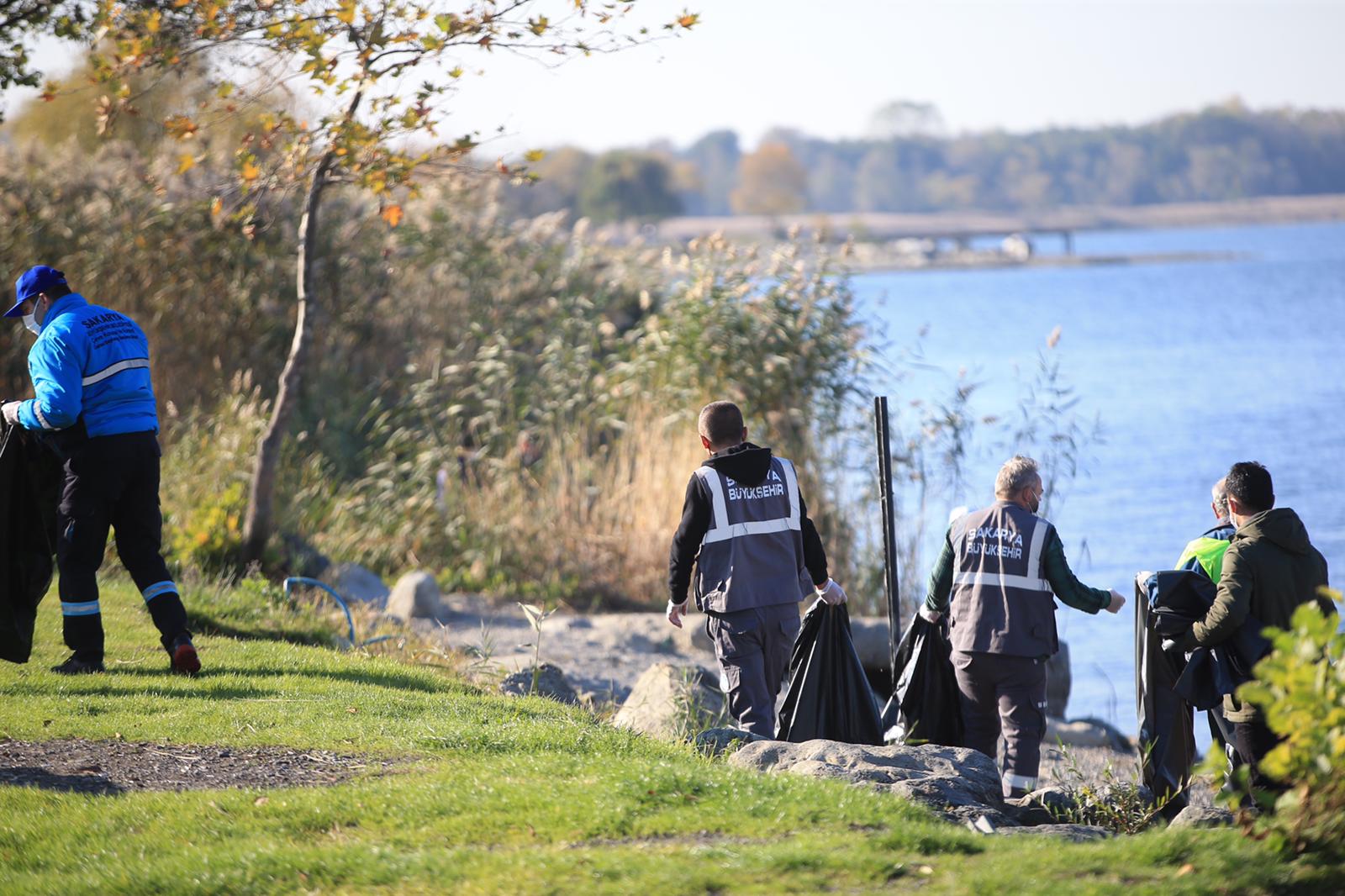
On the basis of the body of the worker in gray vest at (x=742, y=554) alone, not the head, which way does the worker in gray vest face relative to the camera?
away from the camera

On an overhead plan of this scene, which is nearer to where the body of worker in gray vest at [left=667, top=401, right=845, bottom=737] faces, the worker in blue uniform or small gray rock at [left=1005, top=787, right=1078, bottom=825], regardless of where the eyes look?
the worker in blue uniform

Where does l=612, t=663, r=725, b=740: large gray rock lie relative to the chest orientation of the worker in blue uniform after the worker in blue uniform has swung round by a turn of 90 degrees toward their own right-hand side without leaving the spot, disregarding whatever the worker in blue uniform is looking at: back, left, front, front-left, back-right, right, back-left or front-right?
front-right

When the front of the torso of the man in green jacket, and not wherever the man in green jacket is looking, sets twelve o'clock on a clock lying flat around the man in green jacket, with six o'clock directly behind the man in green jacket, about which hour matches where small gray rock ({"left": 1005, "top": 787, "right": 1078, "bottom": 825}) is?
The small gray rock is roughly at 10 o'clock from the man in green jacket.

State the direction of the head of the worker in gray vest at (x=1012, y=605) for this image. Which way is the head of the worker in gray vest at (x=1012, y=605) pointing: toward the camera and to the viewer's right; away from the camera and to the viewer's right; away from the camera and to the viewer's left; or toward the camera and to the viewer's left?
away from the camera and to the viewer's right

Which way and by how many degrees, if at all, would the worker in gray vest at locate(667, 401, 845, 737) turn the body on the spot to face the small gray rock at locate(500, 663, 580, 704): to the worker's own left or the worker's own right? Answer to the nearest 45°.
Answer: approximately 45° to the worker's own left

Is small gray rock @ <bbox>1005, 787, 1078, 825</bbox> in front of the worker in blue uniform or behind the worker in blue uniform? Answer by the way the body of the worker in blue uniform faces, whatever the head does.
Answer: behind

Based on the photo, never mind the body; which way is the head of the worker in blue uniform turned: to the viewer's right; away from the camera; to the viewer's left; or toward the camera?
to the viewer's left

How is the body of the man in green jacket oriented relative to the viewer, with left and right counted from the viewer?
facing away from the viewer and to the left of the viewer

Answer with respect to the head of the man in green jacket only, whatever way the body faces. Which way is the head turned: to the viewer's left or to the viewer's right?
to the viewer's left
